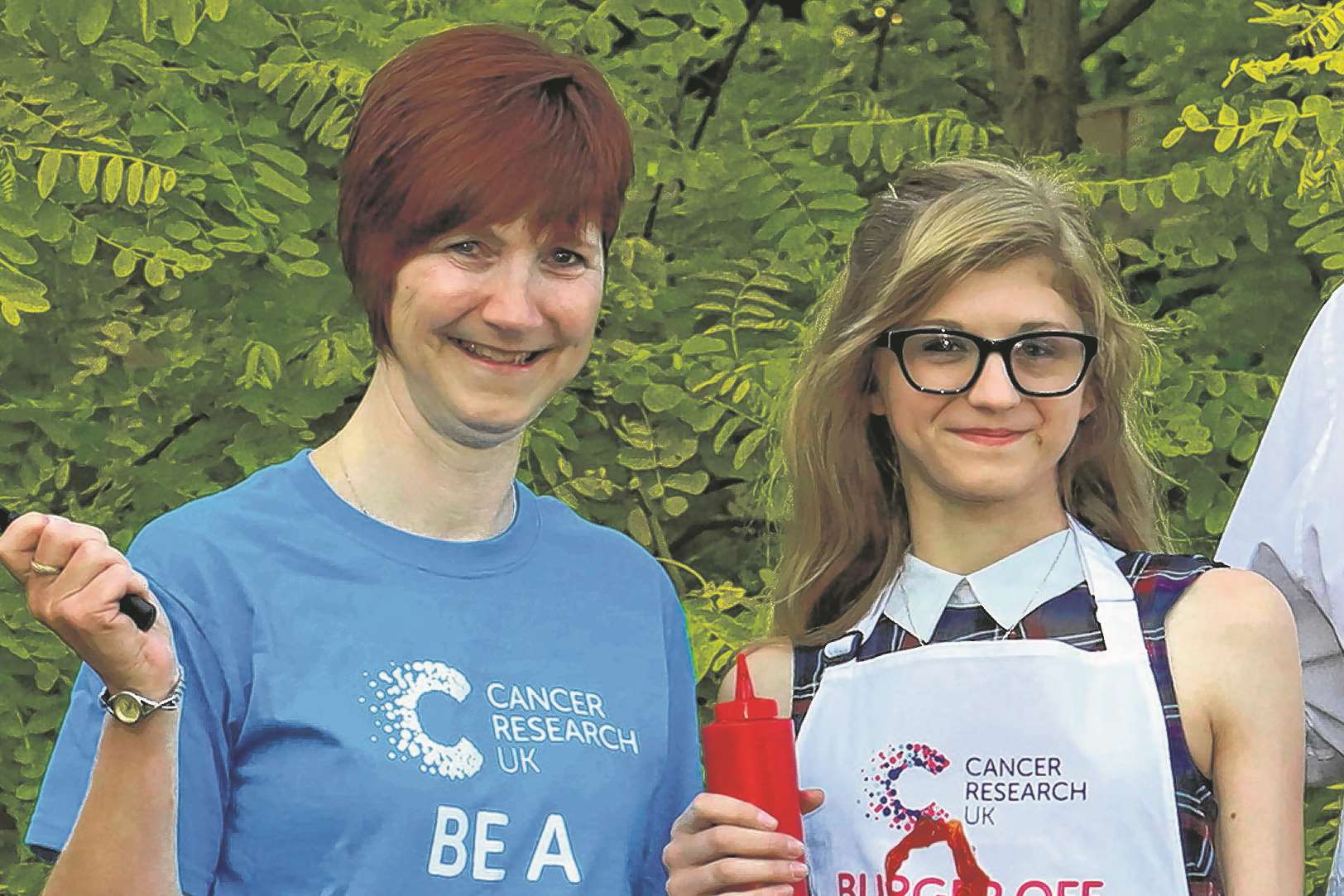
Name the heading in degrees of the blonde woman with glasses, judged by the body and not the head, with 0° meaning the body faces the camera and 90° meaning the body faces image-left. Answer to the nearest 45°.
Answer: approximately 0°

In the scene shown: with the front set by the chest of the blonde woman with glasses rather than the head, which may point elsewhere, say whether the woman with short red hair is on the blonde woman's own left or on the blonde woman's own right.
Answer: on the blonde woman's own right
